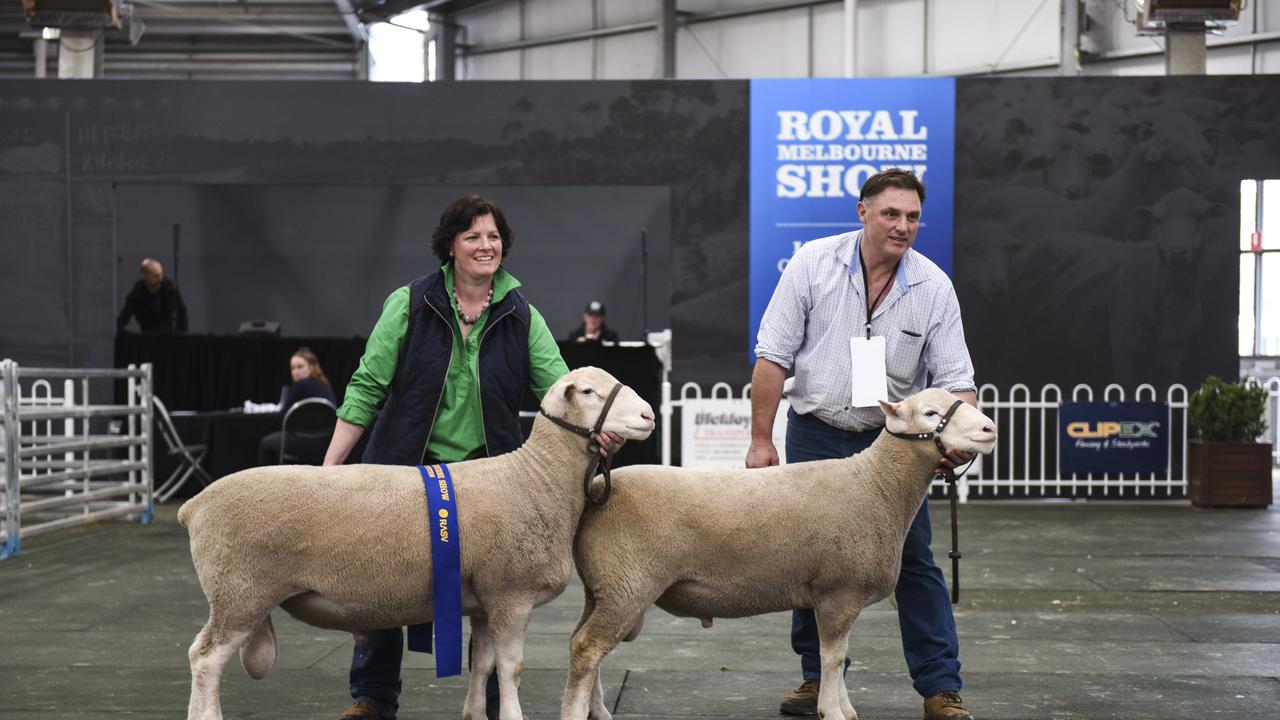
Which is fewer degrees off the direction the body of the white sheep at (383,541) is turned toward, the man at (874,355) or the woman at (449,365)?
the man

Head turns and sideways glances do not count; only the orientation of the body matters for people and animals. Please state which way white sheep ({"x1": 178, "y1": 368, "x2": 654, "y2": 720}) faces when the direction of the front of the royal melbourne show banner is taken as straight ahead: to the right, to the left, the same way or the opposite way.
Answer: to the left

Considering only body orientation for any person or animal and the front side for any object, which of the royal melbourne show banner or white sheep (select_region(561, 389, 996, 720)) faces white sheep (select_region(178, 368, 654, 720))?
the royal melbourne show banner

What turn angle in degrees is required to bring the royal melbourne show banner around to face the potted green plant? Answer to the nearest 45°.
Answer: approximately 90° to its left

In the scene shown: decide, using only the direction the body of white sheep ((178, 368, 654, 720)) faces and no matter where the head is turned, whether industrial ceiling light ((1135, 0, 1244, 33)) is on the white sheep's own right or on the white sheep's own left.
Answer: on the white sheep's own left

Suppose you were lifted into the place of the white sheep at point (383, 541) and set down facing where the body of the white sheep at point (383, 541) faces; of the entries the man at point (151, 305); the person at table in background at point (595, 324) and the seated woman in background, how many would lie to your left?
3

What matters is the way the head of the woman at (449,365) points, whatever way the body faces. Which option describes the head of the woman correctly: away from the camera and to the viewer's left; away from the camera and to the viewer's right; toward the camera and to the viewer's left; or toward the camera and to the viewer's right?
toward the camera and to the viewer's right

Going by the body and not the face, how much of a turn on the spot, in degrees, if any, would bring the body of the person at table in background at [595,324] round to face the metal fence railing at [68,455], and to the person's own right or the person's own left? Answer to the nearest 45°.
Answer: approximately 45° to the person's own right

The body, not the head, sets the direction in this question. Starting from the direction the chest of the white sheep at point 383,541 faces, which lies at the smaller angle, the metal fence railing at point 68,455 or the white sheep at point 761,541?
the white sheep

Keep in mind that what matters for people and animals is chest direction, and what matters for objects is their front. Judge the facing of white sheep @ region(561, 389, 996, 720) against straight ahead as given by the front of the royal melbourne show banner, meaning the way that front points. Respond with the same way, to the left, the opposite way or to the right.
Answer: to the left

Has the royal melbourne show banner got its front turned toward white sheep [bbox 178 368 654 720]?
yes

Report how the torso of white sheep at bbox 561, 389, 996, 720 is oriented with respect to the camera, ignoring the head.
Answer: to the viewer's right

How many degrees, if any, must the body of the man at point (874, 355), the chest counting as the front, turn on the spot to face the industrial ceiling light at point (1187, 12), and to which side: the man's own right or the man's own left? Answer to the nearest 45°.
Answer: approximately 180°

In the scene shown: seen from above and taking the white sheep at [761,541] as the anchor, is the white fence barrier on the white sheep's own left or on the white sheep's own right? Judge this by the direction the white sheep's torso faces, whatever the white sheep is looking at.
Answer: on the white sheep's own left

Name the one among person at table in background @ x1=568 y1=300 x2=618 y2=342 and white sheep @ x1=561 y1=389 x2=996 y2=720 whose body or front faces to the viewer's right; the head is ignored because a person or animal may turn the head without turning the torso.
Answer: the white sheep
